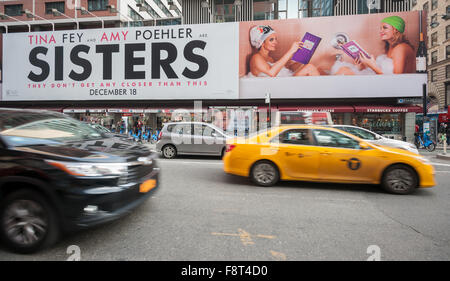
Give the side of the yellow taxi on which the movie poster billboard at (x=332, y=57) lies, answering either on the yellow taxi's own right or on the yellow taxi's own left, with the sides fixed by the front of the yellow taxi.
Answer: on the yellow taxi's own left

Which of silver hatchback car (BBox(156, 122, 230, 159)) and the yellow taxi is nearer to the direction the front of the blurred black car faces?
the yellow taxi

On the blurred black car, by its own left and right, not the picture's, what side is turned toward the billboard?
left

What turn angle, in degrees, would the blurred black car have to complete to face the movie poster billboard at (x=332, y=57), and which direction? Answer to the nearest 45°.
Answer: approximately 90° to its left

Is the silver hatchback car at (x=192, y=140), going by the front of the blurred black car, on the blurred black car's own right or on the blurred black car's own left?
on the blurred black car's own left

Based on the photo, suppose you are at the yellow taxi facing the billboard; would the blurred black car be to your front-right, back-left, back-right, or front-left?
back-left

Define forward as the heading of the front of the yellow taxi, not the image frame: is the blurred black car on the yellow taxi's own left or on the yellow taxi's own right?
on the yellow taxi's own right

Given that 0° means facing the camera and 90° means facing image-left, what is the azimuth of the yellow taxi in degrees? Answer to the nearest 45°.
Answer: approximately 270°

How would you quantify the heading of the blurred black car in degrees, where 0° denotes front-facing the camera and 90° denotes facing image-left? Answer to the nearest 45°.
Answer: approximately 315°
